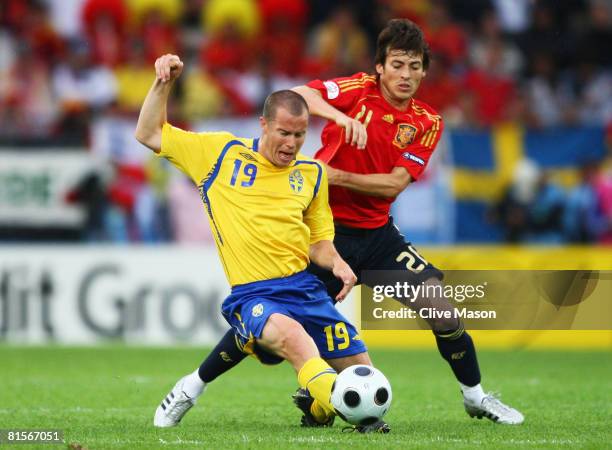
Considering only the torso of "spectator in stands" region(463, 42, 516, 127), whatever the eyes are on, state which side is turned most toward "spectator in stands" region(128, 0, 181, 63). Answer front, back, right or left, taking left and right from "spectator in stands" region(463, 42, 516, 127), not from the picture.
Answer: right

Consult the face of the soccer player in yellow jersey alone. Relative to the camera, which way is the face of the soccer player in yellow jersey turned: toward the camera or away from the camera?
toward the camera

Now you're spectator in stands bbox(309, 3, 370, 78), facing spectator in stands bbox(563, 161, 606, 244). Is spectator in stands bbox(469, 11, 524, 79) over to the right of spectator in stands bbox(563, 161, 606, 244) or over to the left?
left

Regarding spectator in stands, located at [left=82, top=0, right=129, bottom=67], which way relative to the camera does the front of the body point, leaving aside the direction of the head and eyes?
toward the camera

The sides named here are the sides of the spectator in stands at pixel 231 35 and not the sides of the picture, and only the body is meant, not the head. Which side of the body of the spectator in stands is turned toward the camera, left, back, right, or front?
front

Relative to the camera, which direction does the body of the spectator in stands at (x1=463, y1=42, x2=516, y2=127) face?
toward the camera

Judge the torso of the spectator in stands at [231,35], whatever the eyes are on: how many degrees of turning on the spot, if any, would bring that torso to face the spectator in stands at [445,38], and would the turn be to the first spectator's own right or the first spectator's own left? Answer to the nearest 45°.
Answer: approximately 90° to the first spectator's own left

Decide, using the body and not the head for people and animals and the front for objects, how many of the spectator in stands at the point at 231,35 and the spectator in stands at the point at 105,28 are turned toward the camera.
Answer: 2

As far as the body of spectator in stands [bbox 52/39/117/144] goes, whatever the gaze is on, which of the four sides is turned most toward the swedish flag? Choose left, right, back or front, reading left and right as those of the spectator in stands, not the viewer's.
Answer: left

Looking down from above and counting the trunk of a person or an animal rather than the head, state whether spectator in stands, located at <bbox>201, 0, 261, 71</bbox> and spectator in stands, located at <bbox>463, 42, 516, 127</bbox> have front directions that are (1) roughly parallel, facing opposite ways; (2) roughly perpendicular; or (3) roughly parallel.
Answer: roughly parallel

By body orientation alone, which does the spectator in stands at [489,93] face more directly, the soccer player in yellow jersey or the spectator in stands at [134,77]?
the soccer player in yellow jersey

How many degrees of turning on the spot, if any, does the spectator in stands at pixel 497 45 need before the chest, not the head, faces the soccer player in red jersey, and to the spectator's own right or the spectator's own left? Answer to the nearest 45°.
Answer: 0° — they already face them
